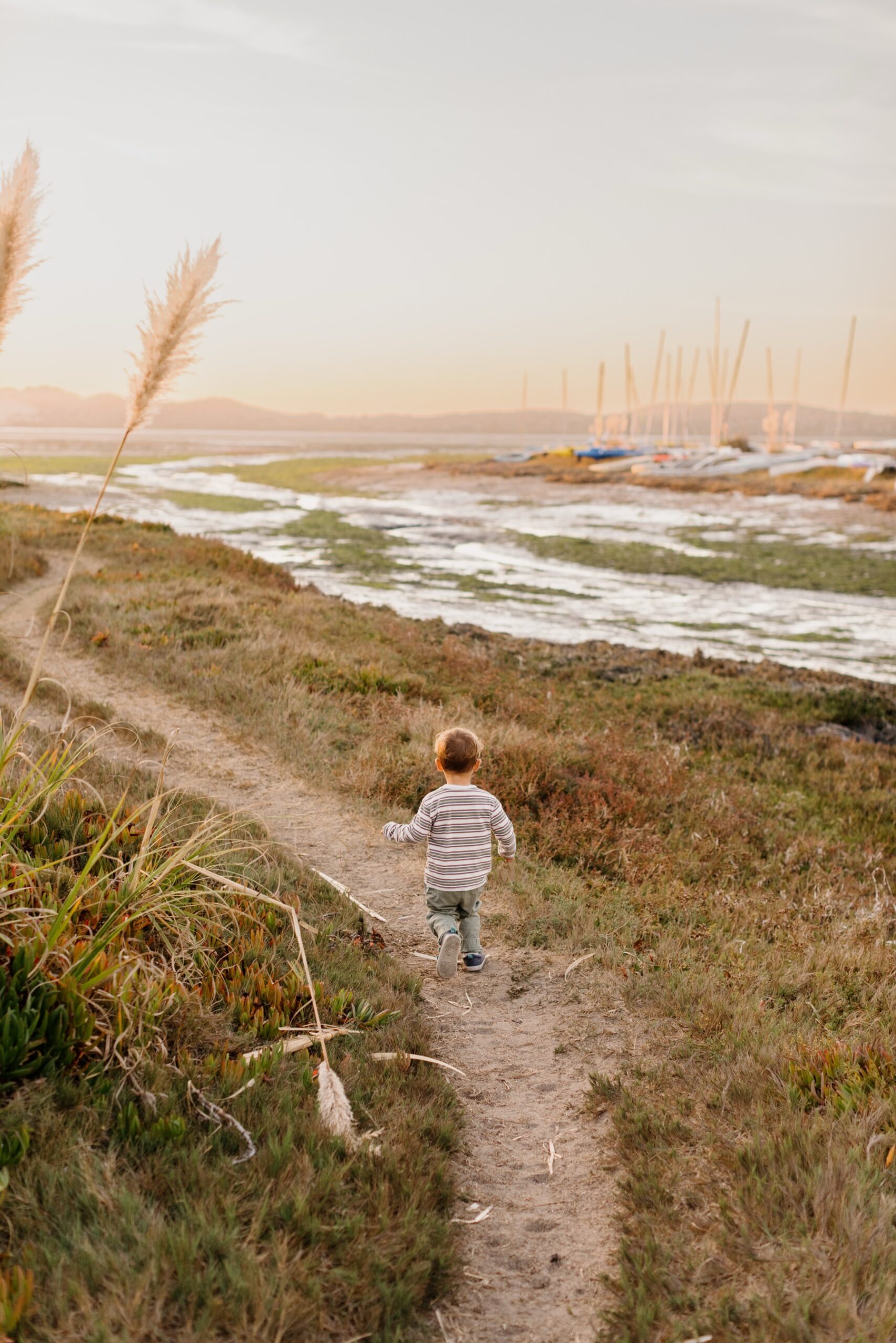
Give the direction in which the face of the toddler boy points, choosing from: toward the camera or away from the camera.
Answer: away from the camera

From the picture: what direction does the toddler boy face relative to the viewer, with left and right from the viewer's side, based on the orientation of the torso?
facing away from the viewer

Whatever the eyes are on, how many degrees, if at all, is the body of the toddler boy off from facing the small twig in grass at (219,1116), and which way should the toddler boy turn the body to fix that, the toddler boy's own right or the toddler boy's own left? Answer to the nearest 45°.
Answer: approximately 180°

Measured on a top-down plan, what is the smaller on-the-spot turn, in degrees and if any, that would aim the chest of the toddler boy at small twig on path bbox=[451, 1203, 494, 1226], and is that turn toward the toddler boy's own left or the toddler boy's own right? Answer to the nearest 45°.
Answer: approximately 180°

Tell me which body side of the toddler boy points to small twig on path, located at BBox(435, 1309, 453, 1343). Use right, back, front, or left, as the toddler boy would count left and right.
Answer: back
